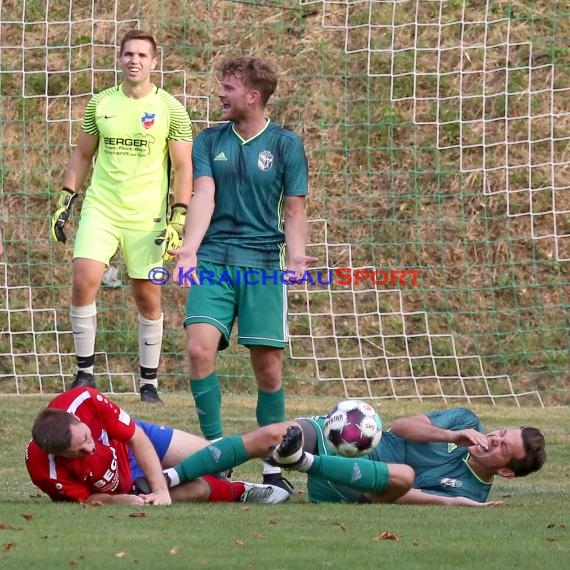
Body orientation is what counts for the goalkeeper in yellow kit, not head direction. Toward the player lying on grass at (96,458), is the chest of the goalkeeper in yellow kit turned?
yes

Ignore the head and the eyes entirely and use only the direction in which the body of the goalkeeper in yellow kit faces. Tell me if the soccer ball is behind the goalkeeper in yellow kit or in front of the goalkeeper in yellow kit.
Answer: in front

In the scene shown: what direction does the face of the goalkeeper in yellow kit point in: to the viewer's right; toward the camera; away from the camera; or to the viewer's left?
toward the camera

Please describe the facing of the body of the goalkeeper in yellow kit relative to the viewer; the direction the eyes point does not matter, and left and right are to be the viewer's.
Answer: facing the viewer

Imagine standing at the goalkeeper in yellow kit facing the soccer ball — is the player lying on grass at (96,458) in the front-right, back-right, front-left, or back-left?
front-right

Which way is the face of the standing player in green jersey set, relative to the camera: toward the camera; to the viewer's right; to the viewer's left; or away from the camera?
to the viewer's left

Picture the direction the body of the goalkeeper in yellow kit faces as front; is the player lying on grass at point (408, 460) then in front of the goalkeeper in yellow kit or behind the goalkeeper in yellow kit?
in front
